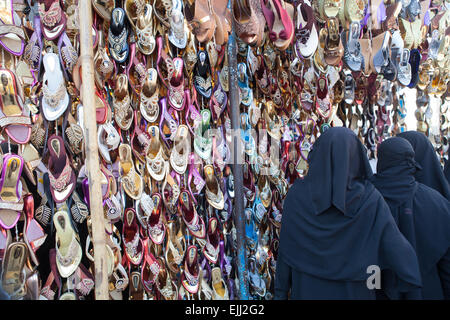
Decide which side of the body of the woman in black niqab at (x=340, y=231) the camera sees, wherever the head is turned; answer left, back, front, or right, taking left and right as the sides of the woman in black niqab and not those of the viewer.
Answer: back

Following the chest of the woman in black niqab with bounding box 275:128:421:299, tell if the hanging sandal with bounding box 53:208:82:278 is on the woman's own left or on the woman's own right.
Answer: on the woman's own left

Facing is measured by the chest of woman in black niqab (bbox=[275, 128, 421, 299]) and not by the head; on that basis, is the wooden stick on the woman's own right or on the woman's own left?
on the woman's own left

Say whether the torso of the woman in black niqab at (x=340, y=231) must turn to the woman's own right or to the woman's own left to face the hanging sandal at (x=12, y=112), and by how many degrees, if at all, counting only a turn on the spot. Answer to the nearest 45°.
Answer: approximately 135° to the woman's own left
